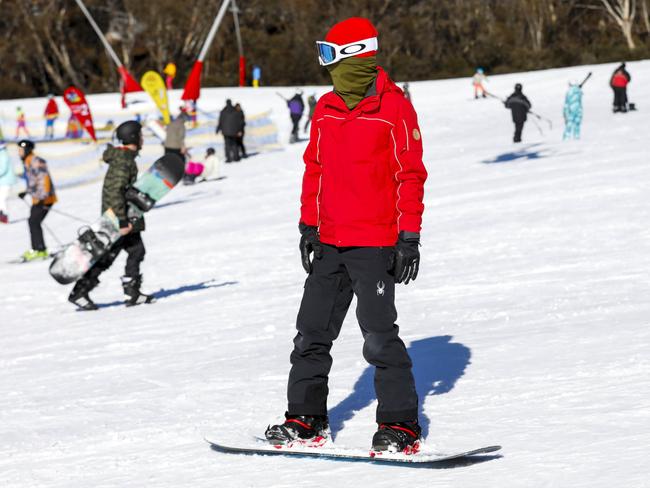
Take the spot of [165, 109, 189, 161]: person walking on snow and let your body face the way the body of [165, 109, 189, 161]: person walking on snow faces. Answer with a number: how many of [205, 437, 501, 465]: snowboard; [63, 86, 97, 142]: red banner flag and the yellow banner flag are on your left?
2

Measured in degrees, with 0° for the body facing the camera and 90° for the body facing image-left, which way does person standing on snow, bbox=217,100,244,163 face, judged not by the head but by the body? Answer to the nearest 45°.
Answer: approximately 180°

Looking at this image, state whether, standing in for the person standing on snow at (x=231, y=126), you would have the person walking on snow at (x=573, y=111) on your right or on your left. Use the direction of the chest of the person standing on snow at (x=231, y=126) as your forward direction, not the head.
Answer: on your right

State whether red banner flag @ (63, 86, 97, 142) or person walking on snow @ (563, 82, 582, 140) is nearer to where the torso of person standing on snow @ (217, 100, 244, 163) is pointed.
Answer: the red banner flag
